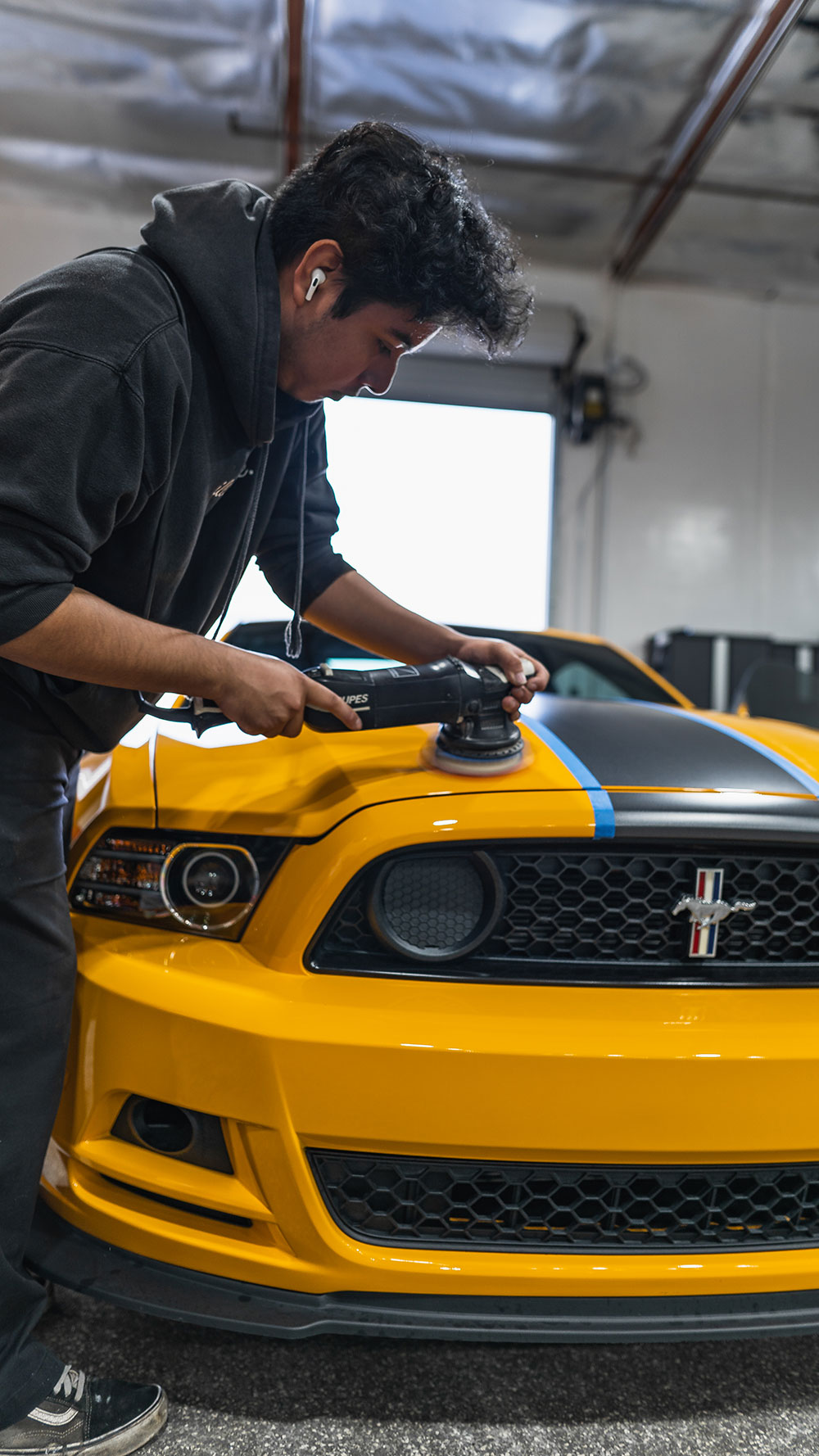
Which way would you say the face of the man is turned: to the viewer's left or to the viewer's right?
to the viewer's right

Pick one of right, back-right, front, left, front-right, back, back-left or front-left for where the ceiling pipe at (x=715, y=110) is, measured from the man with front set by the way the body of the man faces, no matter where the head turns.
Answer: front-left

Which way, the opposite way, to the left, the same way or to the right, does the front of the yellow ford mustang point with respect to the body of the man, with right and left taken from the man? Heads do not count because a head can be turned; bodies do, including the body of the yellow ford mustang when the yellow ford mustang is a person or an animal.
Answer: to the right

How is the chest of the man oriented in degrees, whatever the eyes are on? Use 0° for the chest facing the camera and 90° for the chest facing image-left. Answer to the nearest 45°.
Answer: approximately 270°

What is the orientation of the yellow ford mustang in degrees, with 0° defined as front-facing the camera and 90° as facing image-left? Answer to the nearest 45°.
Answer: approximately 0°
